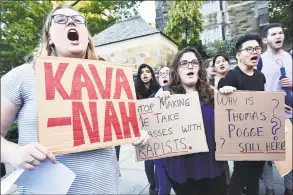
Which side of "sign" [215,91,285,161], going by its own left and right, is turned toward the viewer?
front

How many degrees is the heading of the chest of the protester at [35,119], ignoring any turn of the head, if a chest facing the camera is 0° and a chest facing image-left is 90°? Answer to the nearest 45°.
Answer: approximately 315°

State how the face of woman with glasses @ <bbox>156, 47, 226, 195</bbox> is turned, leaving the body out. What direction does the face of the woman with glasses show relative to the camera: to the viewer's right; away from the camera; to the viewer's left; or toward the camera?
toward the camera

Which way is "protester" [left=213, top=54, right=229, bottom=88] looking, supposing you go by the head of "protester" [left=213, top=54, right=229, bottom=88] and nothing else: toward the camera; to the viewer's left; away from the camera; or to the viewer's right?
toward the camera

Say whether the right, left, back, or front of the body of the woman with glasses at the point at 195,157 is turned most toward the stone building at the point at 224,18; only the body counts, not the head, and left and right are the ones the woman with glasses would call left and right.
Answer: back

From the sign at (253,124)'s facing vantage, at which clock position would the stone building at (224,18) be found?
The stone building is roughly at 6 o'clock from the sign.

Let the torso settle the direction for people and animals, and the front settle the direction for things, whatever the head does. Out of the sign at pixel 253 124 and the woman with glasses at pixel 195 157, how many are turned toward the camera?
2

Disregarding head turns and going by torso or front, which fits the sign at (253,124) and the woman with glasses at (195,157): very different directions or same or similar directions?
same or similar directions

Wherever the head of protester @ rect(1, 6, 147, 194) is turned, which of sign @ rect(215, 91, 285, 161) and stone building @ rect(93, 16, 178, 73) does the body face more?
the sign

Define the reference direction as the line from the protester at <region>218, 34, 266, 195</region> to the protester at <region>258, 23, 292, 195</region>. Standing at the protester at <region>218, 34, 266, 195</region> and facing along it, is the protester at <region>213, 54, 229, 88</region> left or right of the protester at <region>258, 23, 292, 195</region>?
left

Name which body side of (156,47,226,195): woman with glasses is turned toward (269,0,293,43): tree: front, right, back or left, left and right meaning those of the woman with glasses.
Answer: back

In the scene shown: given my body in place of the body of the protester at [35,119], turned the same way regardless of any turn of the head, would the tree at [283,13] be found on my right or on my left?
on my left

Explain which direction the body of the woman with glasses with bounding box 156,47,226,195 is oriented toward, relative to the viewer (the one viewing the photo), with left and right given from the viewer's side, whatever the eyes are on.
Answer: facing the viewer
